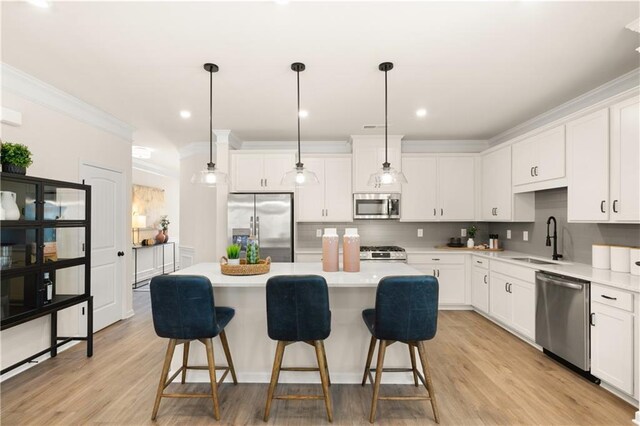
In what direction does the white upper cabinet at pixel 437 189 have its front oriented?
toward the camera

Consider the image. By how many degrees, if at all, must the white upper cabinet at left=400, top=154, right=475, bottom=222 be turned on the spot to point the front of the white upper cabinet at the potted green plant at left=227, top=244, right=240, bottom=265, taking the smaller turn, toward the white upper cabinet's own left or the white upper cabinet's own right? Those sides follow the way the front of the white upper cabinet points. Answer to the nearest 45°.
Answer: approximately 45° to the white upper cabinet's own right

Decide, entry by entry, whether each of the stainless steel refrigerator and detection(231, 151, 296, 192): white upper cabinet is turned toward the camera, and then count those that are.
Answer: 2

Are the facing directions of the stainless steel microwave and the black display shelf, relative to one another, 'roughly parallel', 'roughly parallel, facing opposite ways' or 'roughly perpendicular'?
roughly perpendicular

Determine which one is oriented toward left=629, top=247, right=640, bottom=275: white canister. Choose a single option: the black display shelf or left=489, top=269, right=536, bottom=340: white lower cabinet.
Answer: the black display shelf

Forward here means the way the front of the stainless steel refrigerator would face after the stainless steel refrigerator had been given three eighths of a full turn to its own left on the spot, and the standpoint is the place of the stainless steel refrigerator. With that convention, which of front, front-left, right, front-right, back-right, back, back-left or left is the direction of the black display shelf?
back

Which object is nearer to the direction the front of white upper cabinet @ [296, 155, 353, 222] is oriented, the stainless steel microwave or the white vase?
the white vase

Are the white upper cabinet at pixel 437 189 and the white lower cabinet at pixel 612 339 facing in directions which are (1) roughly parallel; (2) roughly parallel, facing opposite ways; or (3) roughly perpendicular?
roughly perpendicular

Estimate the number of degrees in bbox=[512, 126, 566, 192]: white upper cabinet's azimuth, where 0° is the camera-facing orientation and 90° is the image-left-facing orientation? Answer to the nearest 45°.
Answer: approximately 45°

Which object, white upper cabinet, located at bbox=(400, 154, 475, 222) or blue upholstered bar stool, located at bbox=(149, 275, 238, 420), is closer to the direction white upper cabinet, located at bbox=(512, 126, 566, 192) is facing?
the blue upholstered bar stool

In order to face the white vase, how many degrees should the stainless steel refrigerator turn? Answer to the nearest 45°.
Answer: approximately 45° to its right

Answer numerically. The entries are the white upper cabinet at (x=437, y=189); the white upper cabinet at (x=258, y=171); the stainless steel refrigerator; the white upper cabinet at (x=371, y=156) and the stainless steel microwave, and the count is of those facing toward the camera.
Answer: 5

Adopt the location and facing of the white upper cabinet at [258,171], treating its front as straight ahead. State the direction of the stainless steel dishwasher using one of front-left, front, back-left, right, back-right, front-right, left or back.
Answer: front-left

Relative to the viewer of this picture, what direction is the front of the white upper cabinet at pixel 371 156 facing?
facing the viewer

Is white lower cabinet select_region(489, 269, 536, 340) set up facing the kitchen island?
yes

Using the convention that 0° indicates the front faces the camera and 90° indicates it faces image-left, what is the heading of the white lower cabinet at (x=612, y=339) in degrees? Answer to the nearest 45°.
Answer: approximately 45°

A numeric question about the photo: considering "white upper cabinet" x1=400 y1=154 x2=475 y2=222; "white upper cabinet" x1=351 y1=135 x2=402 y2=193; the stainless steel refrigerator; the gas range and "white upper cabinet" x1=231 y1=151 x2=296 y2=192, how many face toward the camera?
5

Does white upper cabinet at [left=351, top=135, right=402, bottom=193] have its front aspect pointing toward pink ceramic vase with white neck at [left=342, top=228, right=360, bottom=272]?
yes
